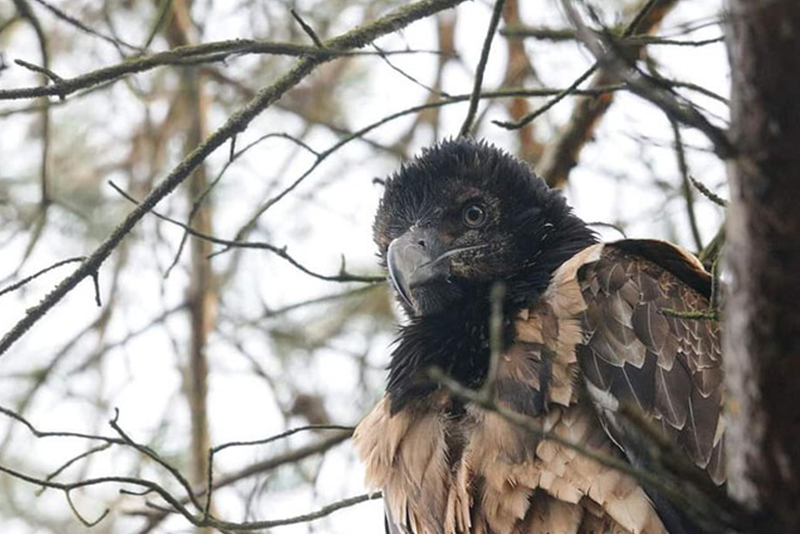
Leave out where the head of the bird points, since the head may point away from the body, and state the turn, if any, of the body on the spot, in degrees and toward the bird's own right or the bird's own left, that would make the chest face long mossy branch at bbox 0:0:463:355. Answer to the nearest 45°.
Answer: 0° — it already faces it

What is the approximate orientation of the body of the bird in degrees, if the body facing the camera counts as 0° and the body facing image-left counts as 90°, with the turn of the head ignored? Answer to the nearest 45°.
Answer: approximately 45°
